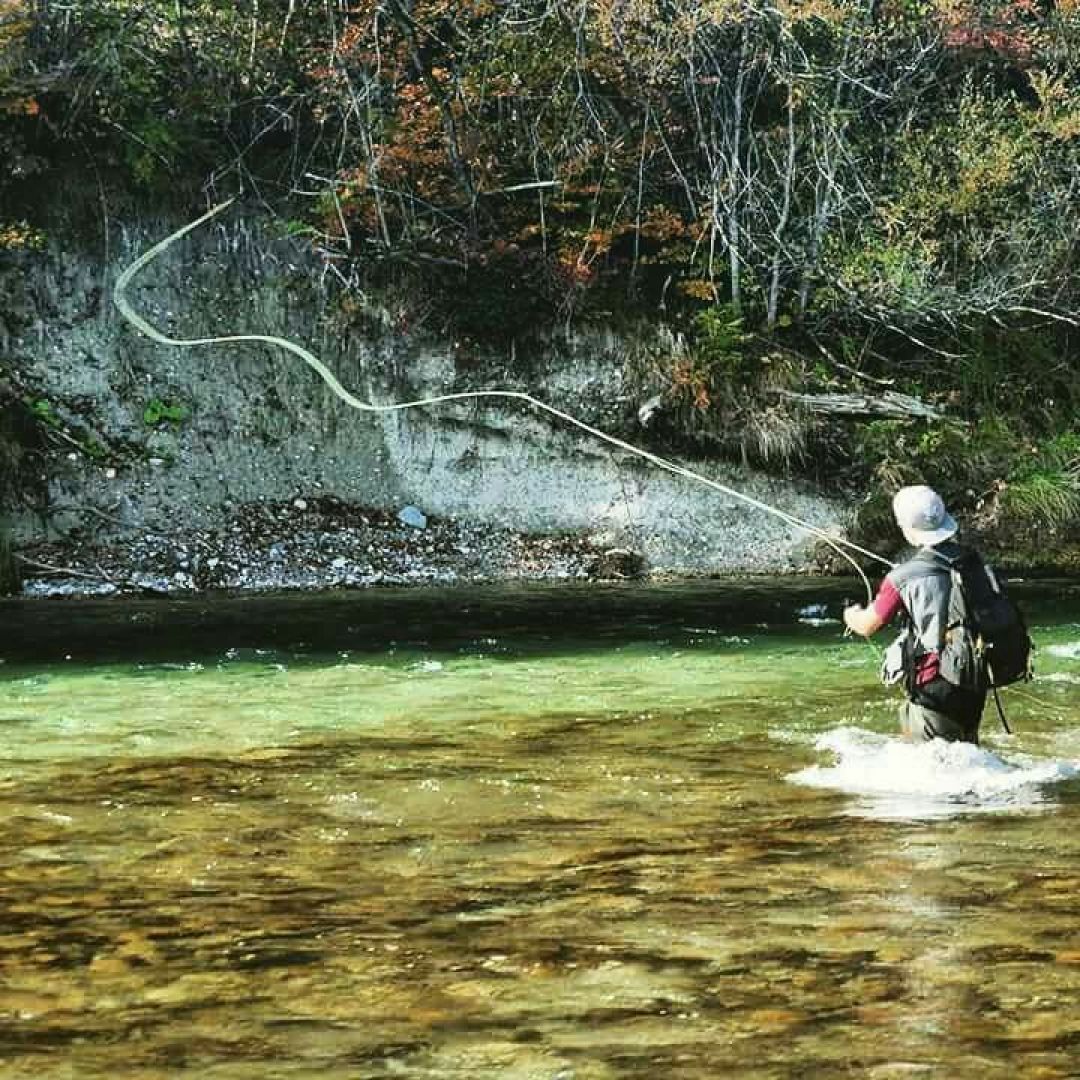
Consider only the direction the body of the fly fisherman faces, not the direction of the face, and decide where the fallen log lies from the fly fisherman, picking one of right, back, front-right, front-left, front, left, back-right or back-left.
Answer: front-right

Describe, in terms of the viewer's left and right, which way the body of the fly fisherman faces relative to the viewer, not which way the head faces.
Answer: facing away from the viewer and to the left of the viewer

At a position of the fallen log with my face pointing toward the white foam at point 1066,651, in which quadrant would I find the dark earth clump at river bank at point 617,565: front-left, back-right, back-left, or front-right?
front-right

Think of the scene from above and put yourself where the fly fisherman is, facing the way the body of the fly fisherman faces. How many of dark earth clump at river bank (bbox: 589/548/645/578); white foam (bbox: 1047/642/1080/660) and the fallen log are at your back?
0

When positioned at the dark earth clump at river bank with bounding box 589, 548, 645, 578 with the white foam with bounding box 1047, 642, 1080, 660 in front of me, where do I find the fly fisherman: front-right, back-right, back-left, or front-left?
front-right

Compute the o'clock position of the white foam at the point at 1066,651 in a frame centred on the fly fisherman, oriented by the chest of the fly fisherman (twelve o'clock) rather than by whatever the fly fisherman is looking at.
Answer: The white foam is roughly at 2 o'clock from the fly fisherman.

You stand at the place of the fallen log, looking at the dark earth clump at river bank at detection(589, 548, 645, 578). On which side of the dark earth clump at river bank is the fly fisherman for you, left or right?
left

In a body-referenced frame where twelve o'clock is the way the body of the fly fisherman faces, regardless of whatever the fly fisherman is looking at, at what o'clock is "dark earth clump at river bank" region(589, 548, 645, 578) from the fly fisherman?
The dark earth clump at river bank is roughly at 1 o'clock from the fly fisherman.
